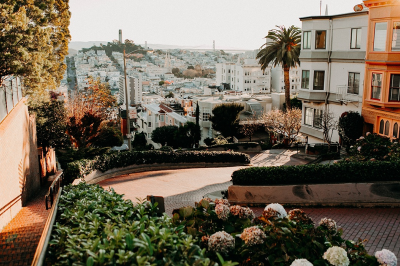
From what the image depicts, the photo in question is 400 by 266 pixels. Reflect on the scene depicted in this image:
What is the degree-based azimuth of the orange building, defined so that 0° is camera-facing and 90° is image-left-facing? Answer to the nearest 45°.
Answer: approximately 45°

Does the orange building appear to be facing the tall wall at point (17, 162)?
yes

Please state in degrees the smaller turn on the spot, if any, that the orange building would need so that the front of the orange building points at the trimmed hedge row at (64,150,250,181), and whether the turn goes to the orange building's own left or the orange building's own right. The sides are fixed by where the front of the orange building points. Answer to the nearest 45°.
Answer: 0° — it already faces it

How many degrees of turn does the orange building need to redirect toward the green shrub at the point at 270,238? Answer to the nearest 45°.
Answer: approximately 45° to its left

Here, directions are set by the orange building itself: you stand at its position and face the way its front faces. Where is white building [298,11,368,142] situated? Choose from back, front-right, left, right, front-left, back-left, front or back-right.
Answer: right

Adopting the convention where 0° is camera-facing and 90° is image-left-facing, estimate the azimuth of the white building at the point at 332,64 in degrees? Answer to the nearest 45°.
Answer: approximately 45°

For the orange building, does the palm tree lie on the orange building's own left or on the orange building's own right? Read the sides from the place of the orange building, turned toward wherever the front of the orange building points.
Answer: on the orange building's own right

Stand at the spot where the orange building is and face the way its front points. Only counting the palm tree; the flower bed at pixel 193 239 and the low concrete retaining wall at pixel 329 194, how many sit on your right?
1

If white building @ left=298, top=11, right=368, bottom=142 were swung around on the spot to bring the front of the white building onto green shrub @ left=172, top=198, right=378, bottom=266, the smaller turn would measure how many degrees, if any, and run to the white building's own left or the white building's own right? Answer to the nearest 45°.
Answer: approximately 45° to the white building's own left

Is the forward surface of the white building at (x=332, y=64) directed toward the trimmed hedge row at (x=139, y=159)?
yes

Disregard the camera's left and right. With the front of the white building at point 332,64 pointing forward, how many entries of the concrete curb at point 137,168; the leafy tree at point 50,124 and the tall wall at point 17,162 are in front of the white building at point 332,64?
3

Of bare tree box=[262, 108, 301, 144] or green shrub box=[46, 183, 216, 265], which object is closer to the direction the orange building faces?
the green shrub

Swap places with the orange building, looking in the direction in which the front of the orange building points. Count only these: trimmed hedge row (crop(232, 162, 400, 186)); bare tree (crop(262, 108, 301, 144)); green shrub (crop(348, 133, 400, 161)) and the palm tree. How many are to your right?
2

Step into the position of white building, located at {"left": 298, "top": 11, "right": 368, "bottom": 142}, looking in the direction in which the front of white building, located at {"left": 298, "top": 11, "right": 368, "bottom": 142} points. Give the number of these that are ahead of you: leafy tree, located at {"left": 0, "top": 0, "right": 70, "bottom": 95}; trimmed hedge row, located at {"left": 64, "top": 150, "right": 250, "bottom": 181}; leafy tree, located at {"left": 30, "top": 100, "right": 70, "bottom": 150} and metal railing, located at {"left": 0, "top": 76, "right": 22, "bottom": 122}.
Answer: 4

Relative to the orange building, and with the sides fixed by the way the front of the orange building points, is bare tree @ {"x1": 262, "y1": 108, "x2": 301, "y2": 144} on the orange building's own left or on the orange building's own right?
on the orange building's own right
